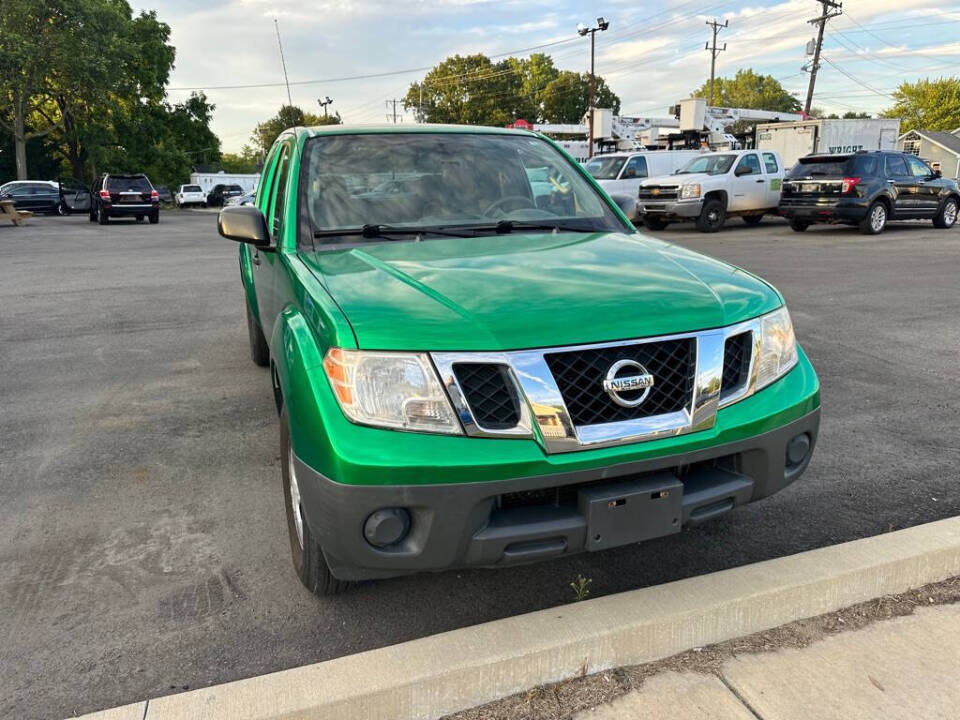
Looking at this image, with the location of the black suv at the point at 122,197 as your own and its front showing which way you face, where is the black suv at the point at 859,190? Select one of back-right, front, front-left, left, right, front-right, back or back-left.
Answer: back-right

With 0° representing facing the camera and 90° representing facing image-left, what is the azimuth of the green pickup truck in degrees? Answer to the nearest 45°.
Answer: approximately 315°

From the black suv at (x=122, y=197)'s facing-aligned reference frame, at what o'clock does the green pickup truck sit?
The green pickup truck is roughly at 6 o'clock from the black suv.

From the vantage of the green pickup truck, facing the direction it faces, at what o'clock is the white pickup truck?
The white pickup truck is roughly at 8 o'clock from the green pickup truck.

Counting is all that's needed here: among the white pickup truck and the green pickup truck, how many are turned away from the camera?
0

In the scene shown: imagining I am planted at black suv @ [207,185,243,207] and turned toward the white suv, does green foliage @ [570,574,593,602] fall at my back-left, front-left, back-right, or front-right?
back-left

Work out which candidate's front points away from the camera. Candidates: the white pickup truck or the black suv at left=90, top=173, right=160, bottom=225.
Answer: the black suv

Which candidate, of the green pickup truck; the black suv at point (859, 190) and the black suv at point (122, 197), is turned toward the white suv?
the black suv at point (122, 197)

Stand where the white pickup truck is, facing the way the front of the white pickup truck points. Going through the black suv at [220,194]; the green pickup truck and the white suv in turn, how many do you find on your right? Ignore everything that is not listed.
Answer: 2

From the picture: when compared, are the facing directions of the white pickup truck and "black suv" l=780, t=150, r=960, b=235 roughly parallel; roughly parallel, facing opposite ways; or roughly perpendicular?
roughly parallel, facing opposite ways

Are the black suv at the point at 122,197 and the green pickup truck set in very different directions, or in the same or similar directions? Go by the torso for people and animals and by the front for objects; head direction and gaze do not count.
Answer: very different directions

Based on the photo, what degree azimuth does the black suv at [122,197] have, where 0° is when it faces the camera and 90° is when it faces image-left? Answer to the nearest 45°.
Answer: approximately 180°

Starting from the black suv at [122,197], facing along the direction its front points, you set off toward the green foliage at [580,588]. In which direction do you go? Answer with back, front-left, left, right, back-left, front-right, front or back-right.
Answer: back

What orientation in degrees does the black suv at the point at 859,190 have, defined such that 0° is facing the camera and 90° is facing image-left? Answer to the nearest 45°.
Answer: approximately 225°
